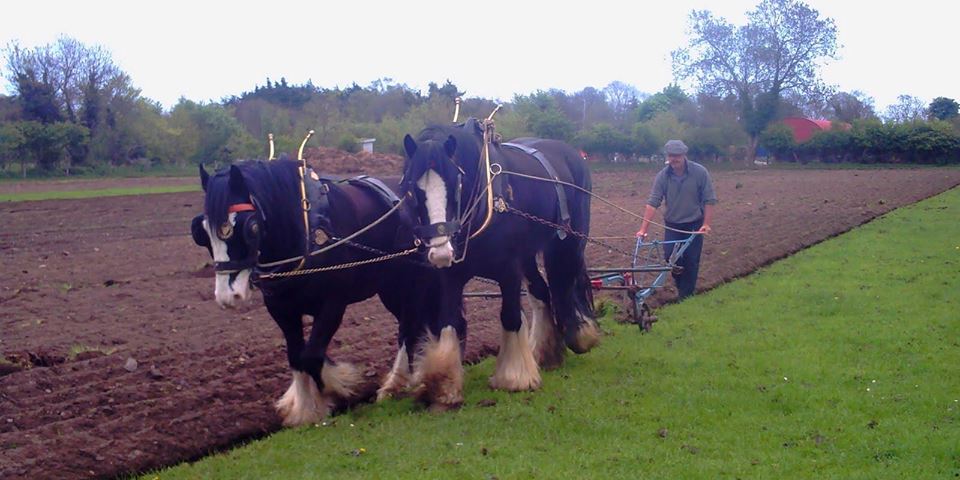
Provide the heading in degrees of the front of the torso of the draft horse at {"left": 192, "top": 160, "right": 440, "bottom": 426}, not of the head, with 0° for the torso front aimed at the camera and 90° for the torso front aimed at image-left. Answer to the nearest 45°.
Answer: approximately 45°

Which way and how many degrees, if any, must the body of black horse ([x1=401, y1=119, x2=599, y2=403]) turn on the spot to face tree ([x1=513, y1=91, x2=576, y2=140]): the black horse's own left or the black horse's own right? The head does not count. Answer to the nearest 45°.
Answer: approximately 135° to the black horse's own right

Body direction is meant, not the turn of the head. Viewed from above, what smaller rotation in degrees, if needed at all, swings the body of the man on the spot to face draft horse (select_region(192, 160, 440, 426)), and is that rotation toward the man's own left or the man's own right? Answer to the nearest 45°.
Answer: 0° — they already face it

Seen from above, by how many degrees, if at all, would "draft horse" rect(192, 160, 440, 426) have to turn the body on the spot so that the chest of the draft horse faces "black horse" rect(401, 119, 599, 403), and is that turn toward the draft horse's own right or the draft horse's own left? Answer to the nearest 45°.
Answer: approximately 135° to the draft horse's own left

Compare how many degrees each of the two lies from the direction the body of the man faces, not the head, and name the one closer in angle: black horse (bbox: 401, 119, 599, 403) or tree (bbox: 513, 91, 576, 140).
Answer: the black horse

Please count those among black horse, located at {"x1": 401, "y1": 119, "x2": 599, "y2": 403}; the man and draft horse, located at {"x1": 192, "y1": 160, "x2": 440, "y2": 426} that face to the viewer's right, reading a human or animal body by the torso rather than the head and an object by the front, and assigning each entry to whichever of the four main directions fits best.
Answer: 0

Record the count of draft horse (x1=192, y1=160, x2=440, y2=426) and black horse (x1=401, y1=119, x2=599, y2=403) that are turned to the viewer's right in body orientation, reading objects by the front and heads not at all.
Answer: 0

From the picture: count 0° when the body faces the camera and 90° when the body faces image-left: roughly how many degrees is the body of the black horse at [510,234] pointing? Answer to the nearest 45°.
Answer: approximately 45°

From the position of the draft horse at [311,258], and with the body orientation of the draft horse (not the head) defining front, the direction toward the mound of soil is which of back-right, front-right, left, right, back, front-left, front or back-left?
back-right

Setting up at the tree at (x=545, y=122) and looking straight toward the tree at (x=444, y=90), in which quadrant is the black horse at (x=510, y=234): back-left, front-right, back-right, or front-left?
back-left

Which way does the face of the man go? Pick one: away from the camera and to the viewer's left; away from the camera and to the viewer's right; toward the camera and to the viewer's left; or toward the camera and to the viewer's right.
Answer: toward the camera and to the viewer's left

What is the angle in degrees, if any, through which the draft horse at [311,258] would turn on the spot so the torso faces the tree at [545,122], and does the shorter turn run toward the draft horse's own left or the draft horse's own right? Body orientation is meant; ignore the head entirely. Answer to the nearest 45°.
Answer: approximately 135° to the draft horse's own right
